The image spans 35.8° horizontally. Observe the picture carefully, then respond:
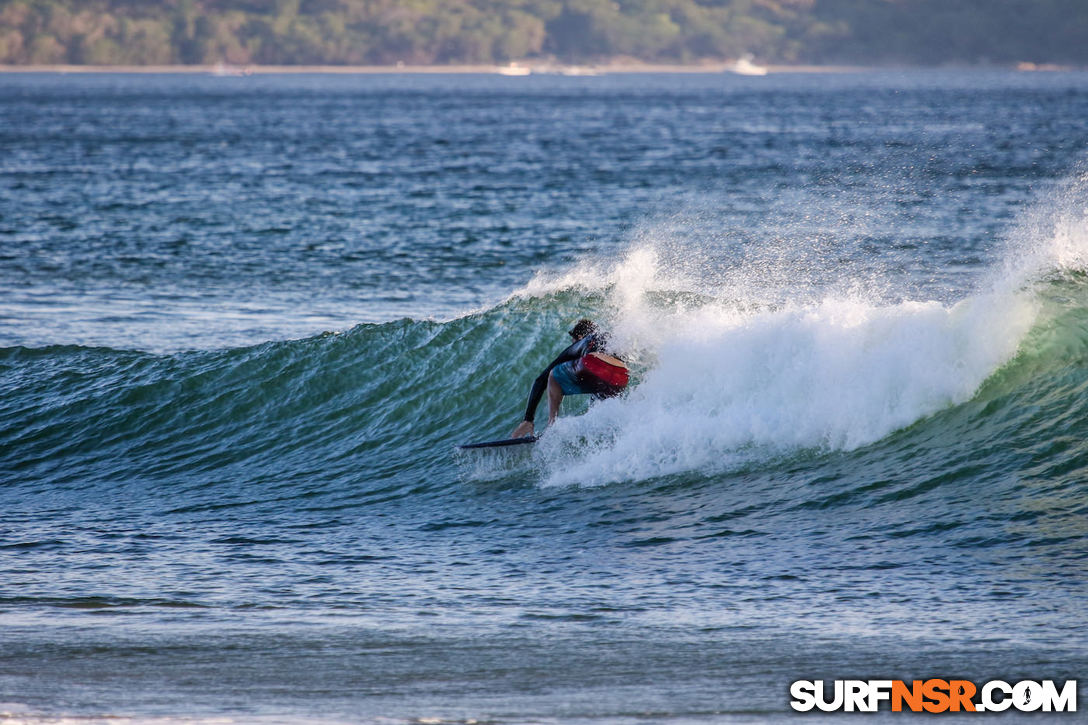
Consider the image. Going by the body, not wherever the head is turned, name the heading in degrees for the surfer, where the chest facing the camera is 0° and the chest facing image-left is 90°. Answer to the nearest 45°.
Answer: approximately 90°
